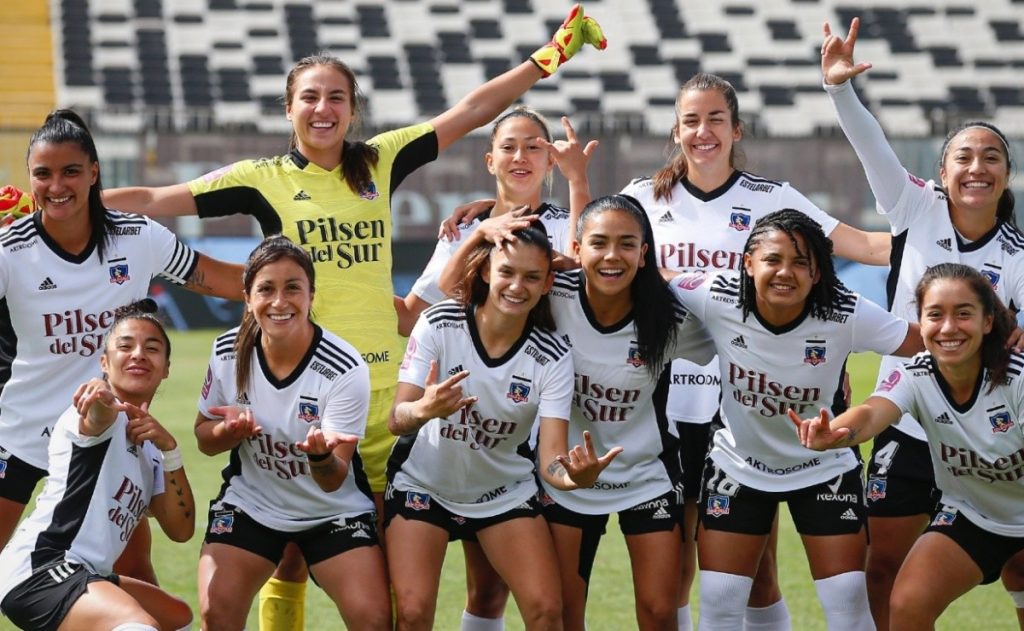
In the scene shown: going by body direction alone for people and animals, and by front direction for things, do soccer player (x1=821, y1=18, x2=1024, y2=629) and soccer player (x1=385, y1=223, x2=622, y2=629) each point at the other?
no

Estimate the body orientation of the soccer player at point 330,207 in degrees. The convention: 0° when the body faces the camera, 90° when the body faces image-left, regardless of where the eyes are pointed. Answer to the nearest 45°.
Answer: approximately 0°

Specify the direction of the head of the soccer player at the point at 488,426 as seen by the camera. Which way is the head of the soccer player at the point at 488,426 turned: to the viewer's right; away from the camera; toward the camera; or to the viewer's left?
toward the camera

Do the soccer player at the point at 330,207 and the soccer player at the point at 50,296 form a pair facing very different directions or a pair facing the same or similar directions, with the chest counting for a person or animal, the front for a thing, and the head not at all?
same or similar directions

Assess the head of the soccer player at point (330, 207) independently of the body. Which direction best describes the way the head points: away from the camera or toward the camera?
toward the camera

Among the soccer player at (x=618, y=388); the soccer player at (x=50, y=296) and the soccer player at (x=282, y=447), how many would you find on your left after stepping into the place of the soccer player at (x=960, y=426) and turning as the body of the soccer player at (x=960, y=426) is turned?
0

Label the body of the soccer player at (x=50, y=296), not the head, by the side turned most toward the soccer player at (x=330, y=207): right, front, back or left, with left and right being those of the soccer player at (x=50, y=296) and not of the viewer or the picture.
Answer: left

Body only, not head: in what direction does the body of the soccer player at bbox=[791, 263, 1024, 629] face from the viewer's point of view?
toward the camera

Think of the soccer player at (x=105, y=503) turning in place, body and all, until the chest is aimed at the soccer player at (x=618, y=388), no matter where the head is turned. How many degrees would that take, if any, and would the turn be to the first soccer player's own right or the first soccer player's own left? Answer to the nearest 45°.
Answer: approximately 45° to the first soccer player's own left

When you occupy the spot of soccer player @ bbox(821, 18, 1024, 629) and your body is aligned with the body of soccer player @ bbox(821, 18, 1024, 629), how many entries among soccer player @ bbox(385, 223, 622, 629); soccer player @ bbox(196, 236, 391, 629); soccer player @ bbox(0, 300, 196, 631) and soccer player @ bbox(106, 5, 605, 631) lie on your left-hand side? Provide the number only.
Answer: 0

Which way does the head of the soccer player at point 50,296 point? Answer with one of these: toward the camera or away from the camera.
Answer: toward the camera

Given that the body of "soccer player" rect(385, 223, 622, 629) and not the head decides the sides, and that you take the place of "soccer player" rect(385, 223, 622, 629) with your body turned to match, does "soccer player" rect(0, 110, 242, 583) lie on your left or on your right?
on your right

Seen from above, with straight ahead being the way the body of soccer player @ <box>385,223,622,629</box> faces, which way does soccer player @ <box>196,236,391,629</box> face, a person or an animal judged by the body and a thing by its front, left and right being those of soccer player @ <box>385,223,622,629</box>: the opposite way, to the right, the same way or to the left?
the same way

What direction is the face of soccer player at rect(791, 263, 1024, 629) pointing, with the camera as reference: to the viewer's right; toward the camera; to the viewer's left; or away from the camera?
toward the camera

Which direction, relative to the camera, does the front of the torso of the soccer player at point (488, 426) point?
toward the camera

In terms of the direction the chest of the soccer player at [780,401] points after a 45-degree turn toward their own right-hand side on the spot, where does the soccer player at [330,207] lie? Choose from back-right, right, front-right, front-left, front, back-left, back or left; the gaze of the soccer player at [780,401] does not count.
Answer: front-right

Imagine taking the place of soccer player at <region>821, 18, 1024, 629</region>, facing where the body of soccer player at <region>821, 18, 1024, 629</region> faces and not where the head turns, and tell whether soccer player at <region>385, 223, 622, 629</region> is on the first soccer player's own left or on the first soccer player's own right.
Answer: on the first soccer player's own right

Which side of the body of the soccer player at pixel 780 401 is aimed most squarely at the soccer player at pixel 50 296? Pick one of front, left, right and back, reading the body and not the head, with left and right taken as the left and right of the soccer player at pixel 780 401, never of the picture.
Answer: right
